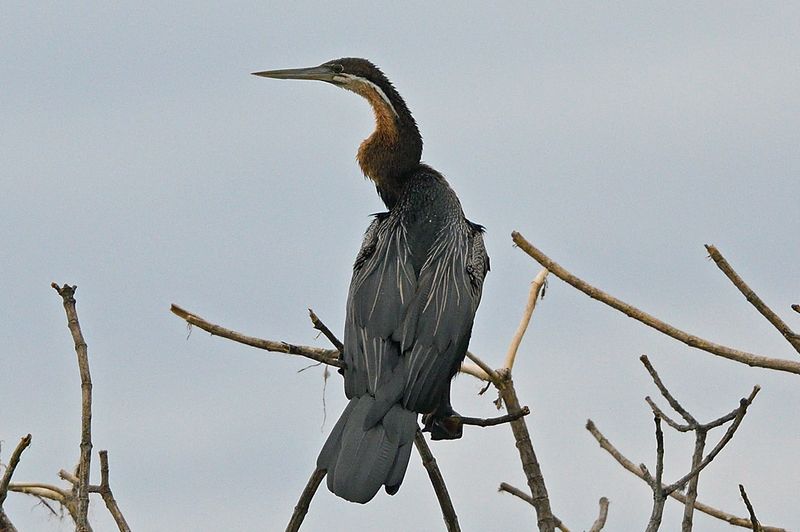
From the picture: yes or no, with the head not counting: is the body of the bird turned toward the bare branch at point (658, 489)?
no

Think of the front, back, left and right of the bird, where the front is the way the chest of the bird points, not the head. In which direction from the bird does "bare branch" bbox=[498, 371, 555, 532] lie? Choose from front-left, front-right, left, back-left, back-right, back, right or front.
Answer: right

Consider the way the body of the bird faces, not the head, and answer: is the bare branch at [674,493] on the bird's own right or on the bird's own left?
on the bird's own right

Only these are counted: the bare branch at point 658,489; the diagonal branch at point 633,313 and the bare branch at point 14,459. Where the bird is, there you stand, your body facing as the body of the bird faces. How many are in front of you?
0

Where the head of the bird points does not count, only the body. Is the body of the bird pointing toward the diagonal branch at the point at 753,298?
no

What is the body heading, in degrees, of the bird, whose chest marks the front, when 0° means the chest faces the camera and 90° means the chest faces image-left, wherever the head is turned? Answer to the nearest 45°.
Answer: approximately 180°

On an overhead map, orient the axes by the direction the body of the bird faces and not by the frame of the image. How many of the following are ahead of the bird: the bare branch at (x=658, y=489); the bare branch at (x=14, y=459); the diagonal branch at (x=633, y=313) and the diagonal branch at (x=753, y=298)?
0

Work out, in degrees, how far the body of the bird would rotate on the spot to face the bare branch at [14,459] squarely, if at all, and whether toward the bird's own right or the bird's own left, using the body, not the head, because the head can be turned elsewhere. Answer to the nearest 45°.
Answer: approximately 135° to the bird's own left
